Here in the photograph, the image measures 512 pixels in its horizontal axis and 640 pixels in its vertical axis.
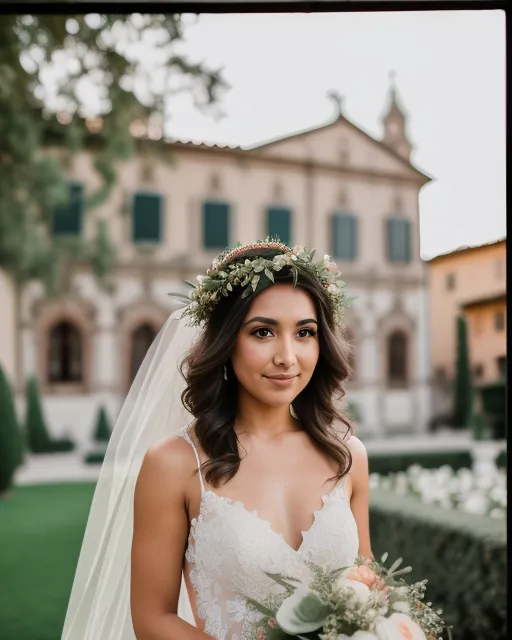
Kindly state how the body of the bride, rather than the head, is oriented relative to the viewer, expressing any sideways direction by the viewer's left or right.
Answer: facing the viewer and to the right of the viewer

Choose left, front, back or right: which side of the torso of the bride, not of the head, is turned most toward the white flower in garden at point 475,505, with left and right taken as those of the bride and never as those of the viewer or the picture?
left

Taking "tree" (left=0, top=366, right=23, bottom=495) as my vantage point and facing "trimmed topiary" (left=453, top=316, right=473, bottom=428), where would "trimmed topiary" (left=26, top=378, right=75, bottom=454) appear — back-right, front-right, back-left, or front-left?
front-left

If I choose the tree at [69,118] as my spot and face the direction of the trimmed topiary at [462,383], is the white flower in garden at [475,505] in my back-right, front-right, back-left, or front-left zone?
front-right

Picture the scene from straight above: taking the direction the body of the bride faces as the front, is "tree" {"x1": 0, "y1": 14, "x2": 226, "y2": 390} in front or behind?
behind

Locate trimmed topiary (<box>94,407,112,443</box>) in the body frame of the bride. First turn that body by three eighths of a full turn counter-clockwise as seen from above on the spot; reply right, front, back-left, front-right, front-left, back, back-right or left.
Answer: front

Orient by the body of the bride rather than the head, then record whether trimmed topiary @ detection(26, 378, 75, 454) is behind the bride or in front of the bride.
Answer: behind

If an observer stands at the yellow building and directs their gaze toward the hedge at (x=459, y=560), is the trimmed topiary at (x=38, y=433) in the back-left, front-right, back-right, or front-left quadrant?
front-right

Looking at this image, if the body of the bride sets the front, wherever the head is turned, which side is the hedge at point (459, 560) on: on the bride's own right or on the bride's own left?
on the bride's own left

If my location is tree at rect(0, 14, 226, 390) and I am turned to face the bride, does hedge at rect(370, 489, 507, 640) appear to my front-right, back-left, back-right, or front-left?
front-left

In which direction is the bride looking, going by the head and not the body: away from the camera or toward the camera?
toward the camera

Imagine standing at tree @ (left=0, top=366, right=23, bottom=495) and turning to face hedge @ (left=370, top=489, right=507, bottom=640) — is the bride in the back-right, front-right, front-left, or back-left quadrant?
front-right

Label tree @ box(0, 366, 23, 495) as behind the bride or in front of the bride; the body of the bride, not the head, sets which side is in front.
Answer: behind
